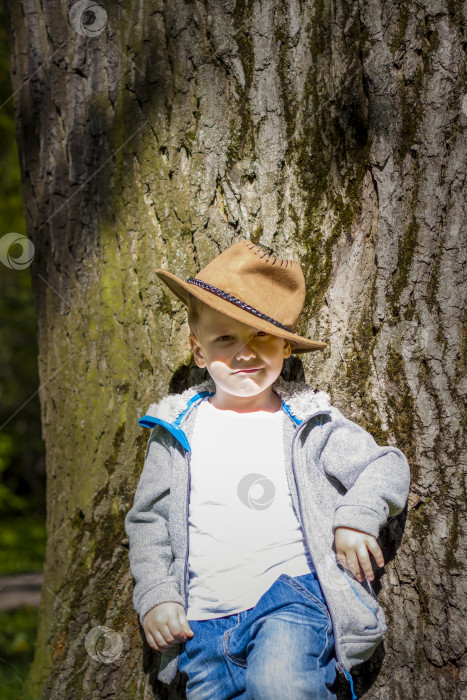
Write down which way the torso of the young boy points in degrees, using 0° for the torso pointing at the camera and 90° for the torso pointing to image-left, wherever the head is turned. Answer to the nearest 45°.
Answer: approximately 0°

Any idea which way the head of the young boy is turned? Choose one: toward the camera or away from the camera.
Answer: toward the camera
